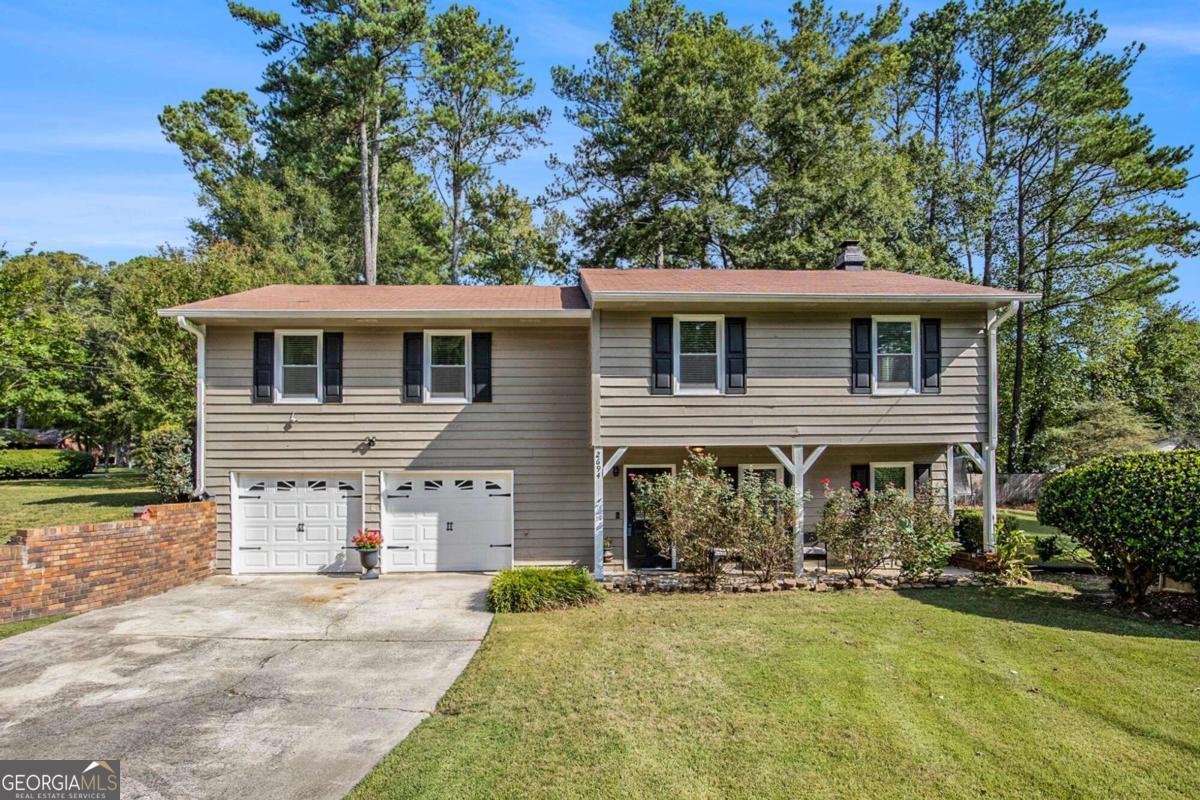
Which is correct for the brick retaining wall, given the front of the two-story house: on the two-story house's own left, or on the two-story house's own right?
on the two-story house's own right

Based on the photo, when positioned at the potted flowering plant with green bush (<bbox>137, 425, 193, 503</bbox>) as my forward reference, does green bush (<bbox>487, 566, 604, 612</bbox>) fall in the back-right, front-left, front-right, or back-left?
back-left

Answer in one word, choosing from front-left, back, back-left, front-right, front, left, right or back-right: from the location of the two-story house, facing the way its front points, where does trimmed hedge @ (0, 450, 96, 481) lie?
back-right

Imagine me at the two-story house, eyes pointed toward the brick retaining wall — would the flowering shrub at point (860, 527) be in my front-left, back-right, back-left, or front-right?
back-left

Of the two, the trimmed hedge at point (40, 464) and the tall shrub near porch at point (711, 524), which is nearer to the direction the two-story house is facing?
the tall shrub near porch

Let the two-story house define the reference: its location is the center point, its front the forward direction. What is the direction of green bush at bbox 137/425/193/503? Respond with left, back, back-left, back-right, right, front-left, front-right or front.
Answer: right

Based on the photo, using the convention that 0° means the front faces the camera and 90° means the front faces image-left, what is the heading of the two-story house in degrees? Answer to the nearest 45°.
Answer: approximately 0°
